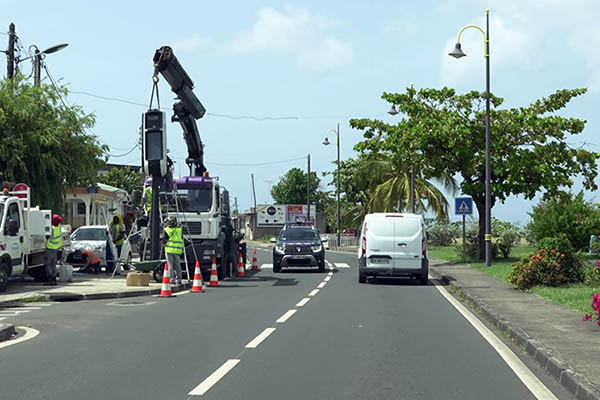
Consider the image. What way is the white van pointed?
away from the camera

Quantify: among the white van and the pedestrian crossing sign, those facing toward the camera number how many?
1

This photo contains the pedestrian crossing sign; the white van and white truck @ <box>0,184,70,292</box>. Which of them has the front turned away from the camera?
the white van

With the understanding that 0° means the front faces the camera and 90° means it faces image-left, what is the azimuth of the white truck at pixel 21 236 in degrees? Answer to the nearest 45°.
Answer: approximately 45°

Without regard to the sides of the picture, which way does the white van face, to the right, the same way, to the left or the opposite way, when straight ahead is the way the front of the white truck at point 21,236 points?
the opposite way

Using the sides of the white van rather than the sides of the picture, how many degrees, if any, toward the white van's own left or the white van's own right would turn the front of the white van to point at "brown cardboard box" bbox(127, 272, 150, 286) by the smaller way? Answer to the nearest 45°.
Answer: approximately 135° to the white van's own left

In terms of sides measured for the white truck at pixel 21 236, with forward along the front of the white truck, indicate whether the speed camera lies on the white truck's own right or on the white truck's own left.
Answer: on the white truck's own left

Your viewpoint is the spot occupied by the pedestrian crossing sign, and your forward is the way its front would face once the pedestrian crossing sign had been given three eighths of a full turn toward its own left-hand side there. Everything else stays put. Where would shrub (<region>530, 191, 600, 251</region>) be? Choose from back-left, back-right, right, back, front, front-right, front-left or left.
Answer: front

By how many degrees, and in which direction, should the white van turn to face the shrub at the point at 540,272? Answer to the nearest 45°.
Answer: approximately 135° to its right

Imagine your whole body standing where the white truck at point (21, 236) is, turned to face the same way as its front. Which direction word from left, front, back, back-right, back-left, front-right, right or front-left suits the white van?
back-left

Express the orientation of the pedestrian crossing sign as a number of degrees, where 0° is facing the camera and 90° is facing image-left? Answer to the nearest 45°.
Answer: approximately 0°

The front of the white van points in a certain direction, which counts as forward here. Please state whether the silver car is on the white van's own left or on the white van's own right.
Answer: on the white van's own left
